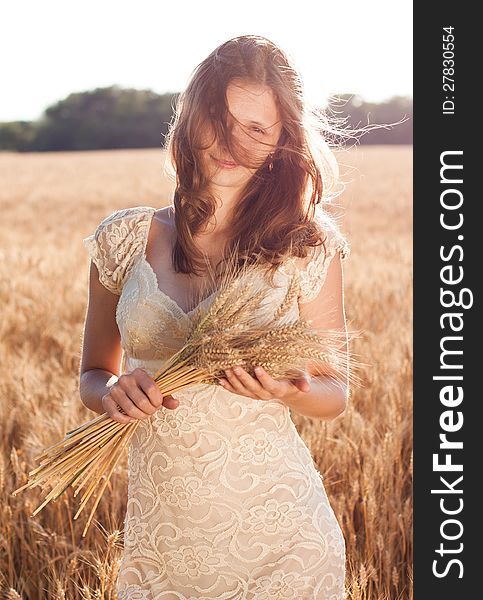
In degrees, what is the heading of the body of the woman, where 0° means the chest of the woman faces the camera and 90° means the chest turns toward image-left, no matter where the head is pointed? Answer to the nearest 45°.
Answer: approximately 0°
